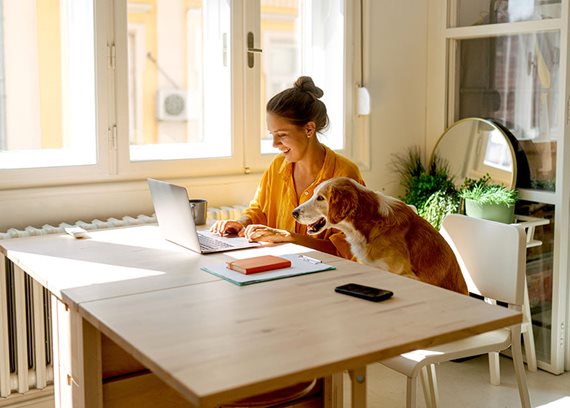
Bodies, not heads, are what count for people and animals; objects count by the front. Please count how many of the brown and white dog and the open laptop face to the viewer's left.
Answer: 1

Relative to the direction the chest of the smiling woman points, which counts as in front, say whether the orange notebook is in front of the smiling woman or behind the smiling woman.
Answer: in front

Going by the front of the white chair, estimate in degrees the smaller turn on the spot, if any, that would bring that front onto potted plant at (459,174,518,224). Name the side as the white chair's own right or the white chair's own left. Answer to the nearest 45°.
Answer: approximately 135° to the white chair's own right

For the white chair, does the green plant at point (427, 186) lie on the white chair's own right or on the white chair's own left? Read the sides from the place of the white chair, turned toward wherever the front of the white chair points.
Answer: on the white chair's own right

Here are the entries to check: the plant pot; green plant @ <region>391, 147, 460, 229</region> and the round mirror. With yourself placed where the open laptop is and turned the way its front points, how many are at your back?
0

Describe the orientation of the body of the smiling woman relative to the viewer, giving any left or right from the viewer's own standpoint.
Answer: facing the viewer and to the left of the viewer

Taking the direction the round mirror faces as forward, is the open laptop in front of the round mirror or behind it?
in front

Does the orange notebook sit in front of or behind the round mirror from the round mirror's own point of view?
in front

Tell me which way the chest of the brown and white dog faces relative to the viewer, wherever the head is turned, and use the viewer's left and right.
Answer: facing to the left of the viewer

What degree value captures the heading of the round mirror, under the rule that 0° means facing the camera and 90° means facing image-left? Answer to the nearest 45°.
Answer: approximately 45°

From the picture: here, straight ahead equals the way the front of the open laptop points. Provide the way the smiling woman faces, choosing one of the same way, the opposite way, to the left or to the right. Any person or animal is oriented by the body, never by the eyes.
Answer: the opposite way

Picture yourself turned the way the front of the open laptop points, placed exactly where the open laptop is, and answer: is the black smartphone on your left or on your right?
on your right

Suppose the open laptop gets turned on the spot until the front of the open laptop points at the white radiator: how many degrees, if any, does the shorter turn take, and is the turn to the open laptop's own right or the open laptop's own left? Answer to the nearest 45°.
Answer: approximately 90° to the open laptop's own left

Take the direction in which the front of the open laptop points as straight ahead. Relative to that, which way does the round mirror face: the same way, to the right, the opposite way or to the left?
the opposite way

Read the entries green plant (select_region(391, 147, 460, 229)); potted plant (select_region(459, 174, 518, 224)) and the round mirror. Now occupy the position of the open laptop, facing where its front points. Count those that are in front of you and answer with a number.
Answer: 3

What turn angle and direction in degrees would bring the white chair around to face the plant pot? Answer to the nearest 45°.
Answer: approximately 135° to its right
